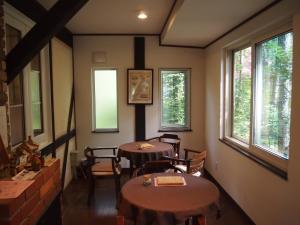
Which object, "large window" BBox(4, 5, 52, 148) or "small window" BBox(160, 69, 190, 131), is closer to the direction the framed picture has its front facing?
the large window

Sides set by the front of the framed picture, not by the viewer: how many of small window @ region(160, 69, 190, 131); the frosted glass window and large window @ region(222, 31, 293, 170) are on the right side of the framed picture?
1

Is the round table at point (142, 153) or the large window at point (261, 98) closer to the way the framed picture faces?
the round table

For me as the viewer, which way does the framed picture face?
facing the viewer

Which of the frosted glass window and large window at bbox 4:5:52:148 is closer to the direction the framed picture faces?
the large window

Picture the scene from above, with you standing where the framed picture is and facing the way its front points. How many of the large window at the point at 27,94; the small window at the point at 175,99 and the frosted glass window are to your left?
1

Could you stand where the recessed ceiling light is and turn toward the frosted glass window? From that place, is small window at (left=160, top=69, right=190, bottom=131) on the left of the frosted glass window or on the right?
right

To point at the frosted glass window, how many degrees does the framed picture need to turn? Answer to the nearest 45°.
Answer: approximately 90° to its right

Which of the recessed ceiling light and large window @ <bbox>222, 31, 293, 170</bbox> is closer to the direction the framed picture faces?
the recessed ceiling light

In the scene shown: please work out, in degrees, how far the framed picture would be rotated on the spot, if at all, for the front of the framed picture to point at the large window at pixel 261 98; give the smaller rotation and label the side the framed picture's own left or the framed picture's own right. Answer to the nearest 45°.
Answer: approximately 45° to the framed picture's own left

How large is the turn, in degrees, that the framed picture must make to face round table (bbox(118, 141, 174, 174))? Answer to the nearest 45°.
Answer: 0° — it already faces it

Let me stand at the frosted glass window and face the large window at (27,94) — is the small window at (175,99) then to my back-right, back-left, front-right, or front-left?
back-left

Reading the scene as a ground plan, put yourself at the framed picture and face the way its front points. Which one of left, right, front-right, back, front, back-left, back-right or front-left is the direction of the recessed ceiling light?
front

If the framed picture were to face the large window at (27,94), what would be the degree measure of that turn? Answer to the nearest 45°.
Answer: approximately 45° to its right
